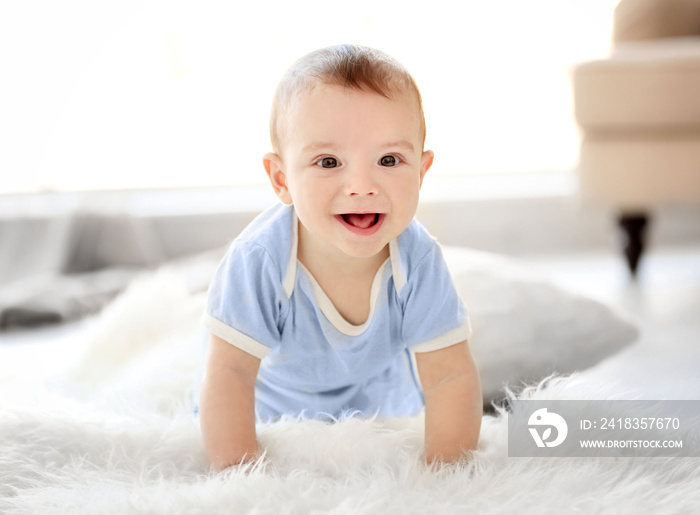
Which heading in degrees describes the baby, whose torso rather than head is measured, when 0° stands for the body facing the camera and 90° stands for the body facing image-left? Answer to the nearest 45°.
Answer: approximately 0°

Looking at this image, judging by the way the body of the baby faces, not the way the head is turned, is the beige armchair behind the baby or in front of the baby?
behind
